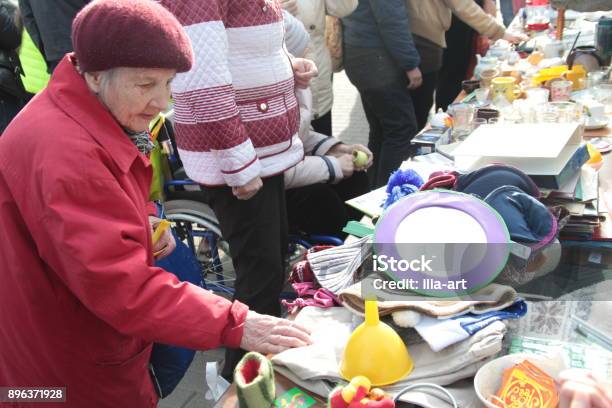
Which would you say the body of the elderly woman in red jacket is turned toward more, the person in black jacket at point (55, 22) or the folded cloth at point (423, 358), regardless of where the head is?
the folded cloth

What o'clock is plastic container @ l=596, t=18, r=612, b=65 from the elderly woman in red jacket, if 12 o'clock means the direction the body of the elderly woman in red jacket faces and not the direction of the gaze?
The plastic container is roughly at 11 o'clock from the elderly woman in red jacket.

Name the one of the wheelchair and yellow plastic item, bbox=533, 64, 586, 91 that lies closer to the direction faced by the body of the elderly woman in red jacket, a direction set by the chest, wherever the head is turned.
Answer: the yellow plastic item

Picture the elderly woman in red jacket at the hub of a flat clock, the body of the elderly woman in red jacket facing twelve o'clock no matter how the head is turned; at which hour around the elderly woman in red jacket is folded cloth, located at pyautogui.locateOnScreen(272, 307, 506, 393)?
The folded cloth is roughly at 1 o'clock from the elderly woman in red jacket.

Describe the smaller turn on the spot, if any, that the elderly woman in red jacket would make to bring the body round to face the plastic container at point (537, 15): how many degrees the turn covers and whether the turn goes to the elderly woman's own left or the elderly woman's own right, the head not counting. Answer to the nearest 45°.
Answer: approximately 45° to the elderly woman's own left

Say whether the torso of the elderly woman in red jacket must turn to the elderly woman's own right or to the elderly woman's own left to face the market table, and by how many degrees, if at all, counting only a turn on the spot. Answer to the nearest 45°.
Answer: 0° — they already face it

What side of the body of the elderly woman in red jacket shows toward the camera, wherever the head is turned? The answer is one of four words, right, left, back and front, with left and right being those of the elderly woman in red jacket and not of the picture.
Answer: right

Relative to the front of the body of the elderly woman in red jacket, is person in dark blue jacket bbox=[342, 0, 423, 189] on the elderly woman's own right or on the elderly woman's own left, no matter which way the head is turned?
on the elderly woman's own left

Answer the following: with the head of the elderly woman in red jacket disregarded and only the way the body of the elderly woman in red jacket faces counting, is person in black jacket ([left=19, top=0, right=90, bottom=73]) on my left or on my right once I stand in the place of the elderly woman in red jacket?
on my left
